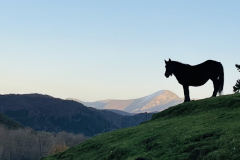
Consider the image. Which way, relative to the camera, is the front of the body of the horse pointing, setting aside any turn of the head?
to the viewer's left
